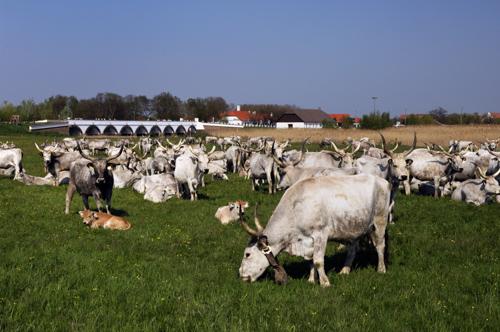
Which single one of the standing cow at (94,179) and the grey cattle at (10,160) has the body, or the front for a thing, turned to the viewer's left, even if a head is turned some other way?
the grey cattle

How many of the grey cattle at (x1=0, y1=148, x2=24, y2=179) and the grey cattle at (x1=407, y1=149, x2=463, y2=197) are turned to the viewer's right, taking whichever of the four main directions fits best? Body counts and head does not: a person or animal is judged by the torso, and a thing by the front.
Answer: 1

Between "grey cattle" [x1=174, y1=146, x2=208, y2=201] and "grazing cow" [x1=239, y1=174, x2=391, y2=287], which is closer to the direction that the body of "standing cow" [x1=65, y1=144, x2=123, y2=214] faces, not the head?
the grazing cow

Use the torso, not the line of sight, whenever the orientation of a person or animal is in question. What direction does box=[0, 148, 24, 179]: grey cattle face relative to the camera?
to the viewer's left

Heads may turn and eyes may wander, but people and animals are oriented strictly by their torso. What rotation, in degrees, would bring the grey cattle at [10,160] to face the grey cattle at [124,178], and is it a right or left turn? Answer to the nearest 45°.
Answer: approximately 135° to its left
